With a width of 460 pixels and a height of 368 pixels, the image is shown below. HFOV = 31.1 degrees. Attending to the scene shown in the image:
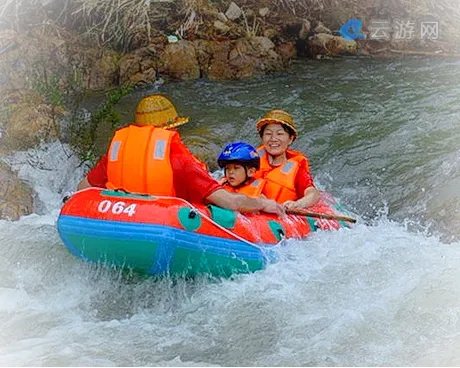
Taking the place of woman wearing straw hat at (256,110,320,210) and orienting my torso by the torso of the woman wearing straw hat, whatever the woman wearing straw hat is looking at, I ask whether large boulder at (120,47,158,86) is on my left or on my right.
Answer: on my right

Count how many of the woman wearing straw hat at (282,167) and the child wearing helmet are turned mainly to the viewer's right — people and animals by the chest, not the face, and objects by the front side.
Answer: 0

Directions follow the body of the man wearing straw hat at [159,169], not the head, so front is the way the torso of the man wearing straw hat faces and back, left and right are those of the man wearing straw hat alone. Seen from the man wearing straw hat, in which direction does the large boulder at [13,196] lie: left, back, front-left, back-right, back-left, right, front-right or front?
left

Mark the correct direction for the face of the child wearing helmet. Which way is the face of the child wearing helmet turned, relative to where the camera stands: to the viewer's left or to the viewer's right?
to the viewer's left

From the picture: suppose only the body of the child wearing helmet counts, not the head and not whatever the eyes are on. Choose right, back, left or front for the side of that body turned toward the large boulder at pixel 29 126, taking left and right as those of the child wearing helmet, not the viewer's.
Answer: right

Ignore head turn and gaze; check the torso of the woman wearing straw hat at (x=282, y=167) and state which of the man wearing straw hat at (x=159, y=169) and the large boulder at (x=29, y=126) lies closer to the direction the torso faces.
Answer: the man wearing straw hat

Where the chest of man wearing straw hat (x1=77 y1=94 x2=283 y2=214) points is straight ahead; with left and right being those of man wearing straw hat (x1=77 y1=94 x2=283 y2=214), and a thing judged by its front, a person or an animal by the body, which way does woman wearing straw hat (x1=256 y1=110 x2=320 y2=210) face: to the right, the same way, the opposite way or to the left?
the opposite way

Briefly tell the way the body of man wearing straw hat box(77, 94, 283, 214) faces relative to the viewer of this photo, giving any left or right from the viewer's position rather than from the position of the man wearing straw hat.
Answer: facing away from the viewer and to the right of the viewer

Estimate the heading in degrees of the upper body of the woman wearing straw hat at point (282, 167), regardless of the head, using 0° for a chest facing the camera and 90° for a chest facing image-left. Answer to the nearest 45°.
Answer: approximately 45°

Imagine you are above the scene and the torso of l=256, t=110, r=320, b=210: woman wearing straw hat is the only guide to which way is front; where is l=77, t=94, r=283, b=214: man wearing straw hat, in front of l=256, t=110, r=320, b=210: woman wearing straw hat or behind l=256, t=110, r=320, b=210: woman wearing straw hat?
in front

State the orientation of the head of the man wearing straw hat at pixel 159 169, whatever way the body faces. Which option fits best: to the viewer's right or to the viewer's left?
to the viewer's right

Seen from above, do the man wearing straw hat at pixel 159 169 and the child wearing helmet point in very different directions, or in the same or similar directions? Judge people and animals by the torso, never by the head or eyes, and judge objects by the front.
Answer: very different directions
